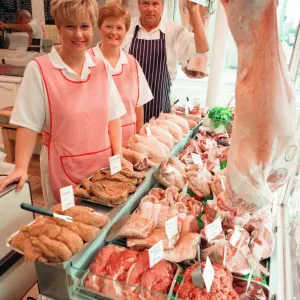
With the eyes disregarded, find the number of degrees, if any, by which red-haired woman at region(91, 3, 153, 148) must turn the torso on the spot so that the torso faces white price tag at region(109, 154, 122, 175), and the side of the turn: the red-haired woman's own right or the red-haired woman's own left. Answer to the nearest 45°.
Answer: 0° — they already face it

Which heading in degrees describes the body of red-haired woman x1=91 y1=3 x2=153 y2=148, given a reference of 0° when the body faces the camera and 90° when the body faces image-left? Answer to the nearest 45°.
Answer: approximately 0°

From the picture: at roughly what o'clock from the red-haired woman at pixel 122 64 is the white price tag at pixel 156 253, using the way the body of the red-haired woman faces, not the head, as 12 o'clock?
The white price tag is roughly at 12 o'clock from the red-haired woman.

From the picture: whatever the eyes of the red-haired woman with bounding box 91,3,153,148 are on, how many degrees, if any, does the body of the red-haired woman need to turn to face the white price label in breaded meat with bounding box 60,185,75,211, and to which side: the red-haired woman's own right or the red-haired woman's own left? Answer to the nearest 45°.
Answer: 0° — they already face it
